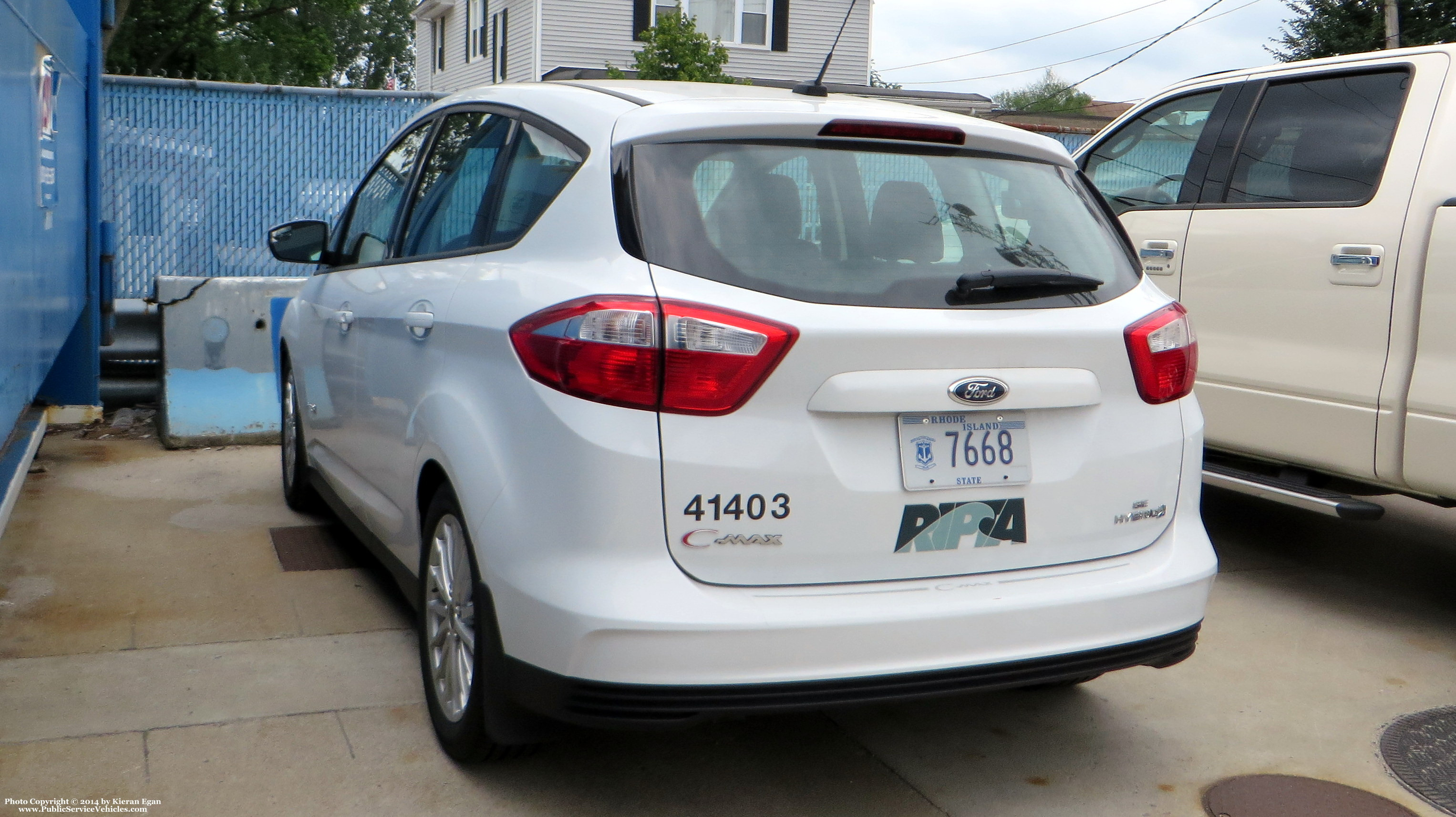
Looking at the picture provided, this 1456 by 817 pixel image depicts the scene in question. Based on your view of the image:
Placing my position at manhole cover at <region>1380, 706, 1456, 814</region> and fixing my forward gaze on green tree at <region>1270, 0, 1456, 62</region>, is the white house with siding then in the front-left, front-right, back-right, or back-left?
front-left

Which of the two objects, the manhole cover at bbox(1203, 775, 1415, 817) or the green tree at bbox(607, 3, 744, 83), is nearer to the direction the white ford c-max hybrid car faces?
the green tree

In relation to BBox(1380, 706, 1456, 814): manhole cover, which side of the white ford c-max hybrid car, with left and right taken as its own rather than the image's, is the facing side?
back

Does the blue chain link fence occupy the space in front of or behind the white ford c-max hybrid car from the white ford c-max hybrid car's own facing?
in front

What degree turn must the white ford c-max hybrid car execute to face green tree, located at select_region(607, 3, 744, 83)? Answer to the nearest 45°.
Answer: approximately 45° to its right

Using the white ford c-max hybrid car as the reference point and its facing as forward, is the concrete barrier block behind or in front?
in front

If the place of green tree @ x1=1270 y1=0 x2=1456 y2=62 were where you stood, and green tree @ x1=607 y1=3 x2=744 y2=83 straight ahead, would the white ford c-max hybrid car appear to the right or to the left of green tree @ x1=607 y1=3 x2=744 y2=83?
left

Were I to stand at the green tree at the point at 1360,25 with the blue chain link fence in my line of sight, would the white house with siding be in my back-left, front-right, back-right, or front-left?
front-right

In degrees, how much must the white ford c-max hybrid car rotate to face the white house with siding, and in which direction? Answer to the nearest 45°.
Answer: approximately 45° to its right

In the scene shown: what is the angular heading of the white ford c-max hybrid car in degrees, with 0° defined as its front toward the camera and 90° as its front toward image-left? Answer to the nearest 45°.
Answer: approximately 135°

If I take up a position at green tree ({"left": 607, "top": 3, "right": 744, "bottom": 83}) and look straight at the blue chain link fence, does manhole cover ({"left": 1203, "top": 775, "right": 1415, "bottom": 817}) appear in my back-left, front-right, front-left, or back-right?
front-left

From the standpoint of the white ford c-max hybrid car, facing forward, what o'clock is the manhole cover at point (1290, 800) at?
The manhole cover is roughly at 4 o'clock from the white ford c-max hybrid car.
